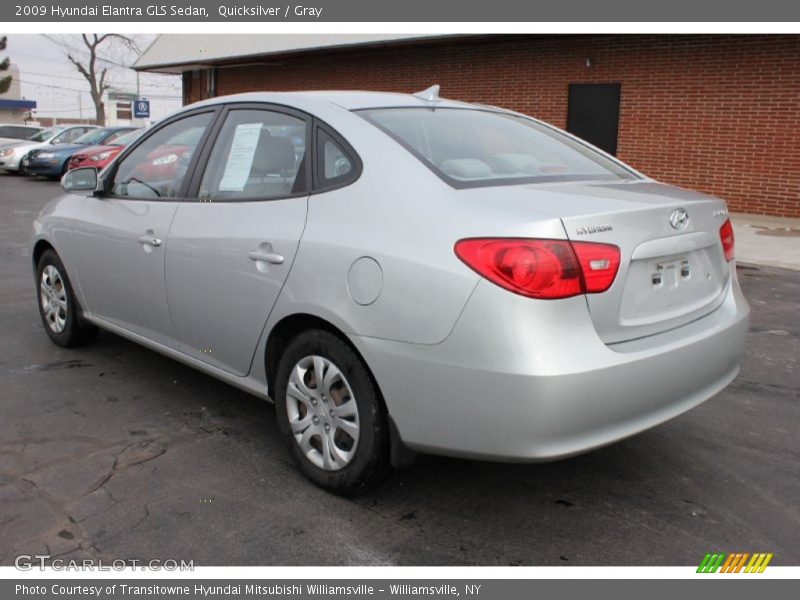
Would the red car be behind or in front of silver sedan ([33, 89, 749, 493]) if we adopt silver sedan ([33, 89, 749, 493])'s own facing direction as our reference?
in front

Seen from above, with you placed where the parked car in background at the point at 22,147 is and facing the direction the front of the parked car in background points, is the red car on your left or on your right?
on your left

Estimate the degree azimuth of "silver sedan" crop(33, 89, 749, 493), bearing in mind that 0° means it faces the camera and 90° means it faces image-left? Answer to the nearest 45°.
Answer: approximately 135°

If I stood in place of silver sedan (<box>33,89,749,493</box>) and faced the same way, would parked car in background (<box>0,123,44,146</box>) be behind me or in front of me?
in front

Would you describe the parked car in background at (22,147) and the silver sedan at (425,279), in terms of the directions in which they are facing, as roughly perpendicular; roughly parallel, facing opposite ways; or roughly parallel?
roughly perpendicular

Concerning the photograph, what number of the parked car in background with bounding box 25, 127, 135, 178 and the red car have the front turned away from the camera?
0

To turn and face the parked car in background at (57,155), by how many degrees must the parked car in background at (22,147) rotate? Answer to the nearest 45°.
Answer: approximately 45° to its left

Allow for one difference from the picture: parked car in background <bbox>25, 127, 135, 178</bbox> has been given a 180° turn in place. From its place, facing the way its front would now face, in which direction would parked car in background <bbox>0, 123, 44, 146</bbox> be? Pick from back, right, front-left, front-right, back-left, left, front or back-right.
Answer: front-left
